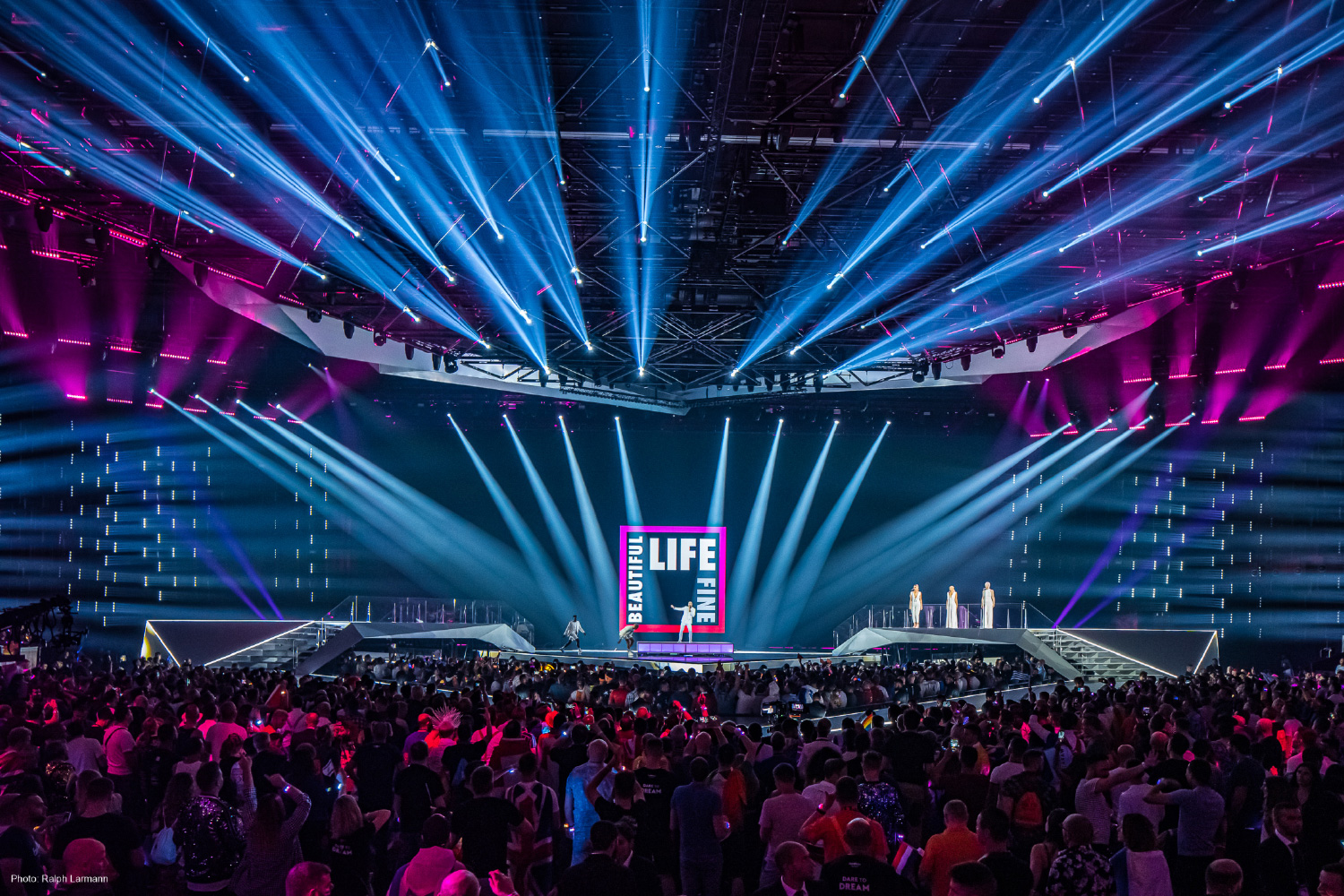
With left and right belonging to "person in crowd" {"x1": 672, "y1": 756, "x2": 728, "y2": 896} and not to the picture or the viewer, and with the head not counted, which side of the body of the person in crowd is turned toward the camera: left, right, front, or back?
back

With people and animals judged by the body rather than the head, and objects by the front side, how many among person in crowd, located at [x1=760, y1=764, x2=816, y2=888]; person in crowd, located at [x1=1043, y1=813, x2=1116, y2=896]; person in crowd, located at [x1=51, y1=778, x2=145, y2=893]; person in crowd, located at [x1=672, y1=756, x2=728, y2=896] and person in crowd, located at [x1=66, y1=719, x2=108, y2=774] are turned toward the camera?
0

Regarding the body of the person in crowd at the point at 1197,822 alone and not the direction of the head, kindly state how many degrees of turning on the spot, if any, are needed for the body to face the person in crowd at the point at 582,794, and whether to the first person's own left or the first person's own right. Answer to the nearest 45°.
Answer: approximately 45° to the first person's own left

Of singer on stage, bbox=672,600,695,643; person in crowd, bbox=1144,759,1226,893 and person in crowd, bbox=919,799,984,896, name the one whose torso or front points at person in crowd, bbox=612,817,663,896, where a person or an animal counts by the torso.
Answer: the singer on stage

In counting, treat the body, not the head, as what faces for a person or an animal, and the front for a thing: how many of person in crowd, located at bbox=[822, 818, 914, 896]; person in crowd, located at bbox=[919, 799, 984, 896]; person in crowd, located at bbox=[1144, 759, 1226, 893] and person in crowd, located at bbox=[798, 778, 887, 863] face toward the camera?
0

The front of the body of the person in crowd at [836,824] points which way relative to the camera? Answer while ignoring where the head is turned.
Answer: away from the camera

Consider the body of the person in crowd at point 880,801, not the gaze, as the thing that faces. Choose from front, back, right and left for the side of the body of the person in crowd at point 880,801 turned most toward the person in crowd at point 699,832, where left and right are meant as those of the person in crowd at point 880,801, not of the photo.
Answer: left

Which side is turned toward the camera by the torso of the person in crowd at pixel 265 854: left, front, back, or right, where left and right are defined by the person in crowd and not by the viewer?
back

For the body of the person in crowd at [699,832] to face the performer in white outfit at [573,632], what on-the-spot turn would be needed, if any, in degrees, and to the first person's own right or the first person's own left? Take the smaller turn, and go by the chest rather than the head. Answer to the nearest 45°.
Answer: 0° — they already face them

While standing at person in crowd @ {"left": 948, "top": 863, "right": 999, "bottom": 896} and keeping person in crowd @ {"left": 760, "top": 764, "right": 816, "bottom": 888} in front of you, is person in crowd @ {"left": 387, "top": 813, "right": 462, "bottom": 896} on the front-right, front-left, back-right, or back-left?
front-left

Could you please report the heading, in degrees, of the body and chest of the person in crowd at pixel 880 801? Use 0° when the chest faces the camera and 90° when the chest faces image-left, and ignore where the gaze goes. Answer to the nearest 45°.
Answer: approximately 180°

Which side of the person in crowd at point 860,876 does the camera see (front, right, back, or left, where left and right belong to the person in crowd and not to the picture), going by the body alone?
back

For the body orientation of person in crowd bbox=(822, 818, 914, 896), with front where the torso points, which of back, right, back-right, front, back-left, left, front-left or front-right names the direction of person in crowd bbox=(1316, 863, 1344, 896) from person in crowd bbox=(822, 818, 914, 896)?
right

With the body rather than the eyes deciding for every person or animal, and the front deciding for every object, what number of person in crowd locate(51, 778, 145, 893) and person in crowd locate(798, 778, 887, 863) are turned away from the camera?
2

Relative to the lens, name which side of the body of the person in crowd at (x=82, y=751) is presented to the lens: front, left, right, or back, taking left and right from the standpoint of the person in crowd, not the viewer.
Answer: back

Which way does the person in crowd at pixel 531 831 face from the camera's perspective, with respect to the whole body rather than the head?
away from the camera

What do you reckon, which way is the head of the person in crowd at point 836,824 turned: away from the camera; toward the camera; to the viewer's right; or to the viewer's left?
away from the camera

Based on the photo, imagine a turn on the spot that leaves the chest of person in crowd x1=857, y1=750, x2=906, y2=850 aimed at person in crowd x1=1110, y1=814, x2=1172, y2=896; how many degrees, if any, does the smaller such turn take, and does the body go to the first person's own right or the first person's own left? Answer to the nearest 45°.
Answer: approximately 135° to the first person's own right

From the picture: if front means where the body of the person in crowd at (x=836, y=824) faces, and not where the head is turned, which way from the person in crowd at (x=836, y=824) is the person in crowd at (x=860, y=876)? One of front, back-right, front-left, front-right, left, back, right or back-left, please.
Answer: back

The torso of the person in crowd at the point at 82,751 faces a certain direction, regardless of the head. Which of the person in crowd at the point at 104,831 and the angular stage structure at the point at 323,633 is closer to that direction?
the angular stage structure
